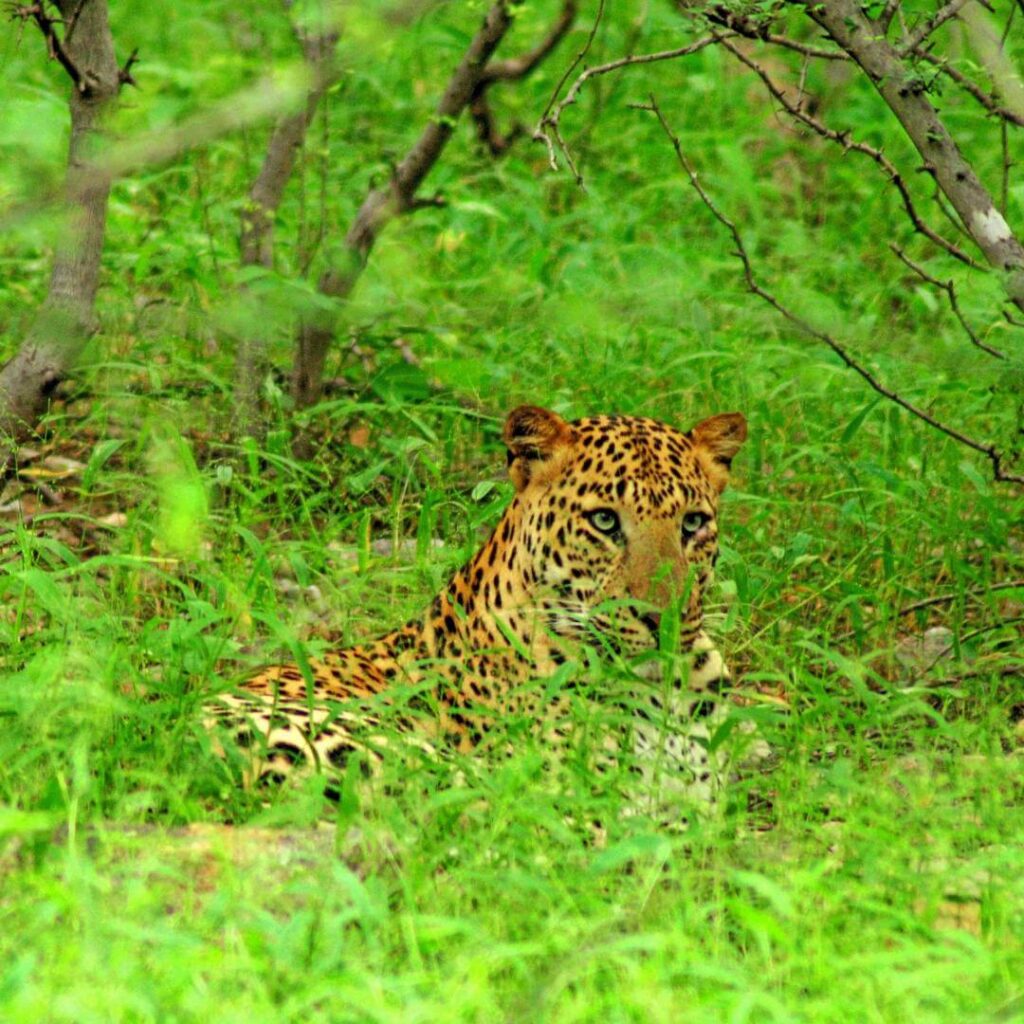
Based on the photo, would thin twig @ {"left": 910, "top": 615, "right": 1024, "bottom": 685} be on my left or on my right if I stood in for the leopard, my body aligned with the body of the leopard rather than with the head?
on my left

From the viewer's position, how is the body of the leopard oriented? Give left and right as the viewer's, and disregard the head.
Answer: facing the viewer and to the right of the viewer

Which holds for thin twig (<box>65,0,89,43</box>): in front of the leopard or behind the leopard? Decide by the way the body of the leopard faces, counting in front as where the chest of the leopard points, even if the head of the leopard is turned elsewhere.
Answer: behind

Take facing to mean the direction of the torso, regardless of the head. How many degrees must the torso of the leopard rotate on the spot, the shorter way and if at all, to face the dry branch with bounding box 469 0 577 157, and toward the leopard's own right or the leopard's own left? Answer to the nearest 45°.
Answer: approximately 135° to the leopard's own left

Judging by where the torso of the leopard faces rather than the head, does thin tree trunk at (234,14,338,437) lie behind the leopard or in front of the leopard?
behind

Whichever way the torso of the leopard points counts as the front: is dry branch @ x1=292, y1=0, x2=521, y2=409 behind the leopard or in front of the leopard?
behind
